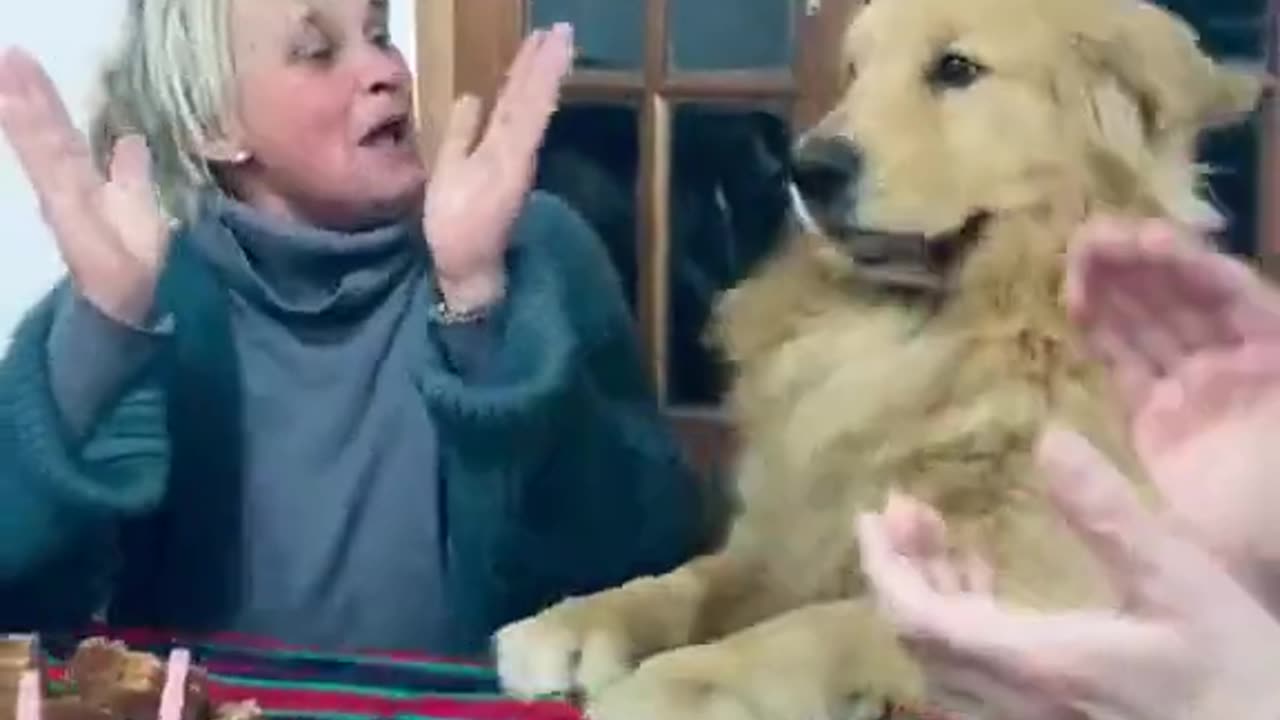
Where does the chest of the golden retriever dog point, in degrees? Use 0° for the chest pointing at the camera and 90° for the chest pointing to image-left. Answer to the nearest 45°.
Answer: approximately 45°

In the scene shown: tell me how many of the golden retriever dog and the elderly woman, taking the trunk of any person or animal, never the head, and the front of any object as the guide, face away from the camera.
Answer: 0

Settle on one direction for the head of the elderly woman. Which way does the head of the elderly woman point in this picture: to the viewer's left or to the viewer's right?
to the viewer's right
